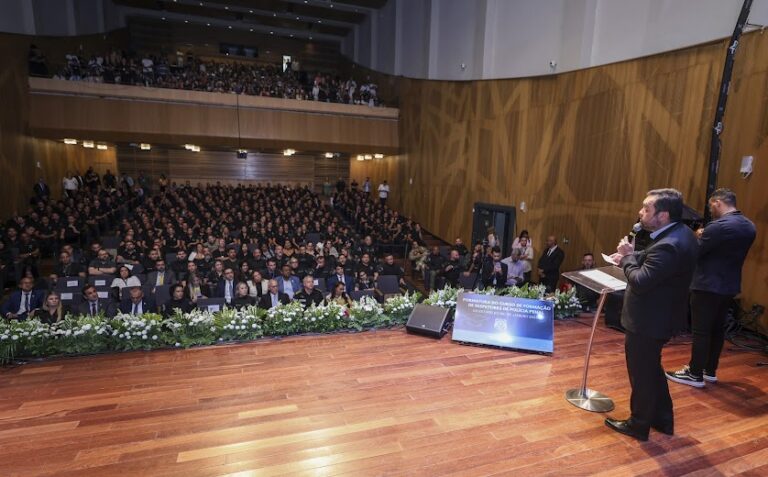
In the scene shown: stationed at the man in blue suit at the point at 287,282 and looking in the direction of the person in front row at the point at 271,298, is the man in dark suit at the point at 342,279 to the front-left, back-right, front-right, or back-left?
back-left

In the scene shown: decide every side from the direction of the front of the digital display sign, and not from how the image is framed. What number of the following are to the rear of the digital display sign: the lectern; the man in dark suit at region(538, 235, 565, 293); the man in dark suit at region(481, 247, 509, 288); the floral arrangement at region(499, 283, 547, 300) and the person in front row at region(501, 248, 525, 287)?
4

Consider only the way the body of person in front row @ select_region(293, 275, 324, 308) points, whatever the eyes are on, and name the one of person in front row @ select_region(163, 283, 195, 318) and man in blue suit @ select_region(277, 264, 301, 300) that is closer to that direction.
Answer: the person in front row

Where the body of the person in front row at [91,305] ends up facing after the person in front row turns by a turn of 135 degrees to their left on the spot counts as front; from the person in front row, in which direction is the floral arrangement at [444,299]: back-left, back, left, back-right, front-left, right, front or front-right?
right

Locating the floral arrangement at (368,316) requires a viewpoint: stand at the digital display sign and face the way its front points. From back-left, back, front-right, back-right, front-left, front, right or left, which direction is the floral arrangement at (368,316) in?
right

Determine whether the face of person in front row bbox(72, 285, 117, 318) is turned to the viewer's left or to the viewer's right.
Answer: to the viewer's right

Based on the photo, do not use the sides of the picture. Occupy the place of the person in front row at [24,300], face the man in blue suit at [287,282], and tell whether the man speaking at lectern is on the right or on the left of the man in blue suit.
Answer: right

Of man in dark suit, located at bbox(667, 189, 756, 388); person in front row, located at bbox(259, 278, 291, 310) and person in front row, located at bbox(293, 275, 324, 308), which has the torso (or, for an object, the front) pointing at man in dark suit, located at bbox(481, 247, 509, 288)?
man in dark suit, located at bbox(667, 189, 756, 388)

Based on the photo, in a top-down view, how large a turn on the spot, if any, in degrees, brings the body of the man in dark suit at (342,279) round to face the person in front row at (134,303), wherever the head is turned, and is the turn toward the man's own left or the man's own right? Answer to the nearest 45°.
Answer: approximately 45° to the man's own right

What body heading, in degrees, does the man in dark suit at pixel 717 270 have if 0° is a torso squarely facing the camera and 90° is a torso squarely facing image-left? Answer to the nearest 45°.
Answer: approximately 135°

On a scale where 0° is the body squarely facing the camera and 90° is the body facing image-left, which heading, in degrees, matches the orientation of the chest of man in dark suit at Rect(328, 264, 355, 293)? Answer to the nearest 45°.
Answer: approximately 0°

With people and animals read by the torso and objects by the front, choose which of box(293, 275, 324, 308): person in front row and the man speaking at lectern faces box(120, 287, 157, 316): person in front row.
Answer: the man speaking at lectern

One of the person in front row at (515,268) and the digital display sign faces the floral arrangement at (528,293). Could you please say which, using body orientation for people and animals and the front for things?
the person in front row
